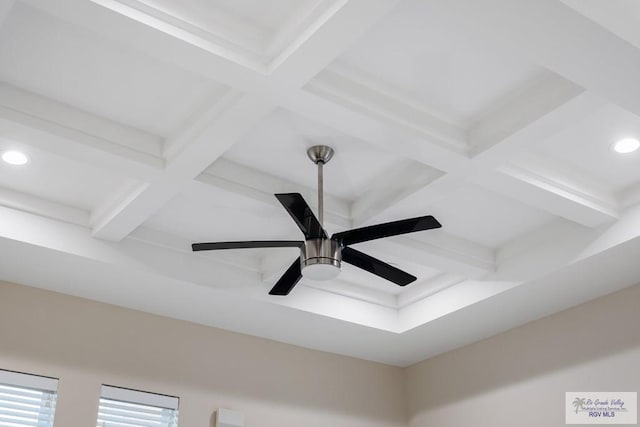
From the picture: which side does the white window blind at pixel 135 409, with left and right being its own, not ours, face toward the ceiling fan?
front

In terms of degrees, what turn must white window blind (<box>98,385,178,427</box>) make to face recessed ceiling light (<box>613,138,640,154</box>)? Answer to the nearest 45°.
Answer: approximately 45° to its left

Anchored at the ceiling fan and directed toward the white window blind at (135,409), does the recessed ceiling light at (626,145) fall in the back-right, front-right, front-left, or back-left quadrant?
back-right

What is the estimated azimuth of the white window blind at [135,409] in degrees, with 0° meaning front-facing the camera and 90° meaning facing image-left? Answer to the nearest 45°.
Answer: approximately 0°

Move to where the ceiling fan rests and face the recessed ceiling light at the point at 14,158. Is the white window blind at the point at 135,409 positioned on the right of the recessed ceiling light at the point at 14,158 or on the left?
right
